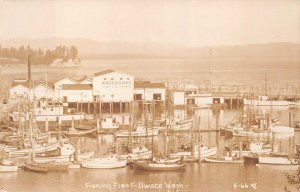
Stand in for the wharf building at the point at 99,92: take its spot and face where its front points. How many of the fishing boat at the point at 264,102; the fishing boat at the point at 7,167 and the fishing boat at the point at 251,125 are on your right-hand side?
1

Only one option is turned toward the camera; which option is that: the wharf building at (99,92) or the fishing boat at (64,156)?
the wharf building

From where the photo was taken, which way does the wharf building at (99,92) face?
toward the camera

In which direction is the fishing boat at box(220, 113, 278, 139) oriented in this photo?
to the viewer's left

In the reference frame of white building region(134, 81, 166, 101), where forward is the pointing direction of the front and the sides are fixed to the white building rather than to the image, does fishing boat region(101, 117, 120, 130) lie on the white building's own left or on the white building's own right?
on the white building's own right

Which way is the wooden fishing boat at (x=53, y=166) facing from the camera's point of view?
to the viewer's left

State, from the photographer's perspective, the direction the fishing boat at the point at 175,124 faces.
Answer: facing to the right of the viewer

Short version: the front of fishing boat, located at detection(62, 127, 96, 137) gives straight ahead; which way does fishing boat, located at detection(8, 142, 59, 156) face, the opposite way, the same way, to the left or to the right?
the same way
